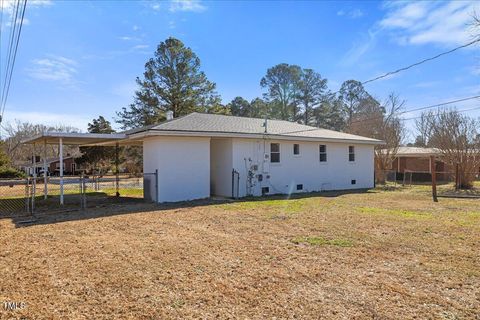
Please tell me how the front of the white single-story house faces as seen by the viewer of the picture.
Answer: facing away from the viewer and to the left of the viewer

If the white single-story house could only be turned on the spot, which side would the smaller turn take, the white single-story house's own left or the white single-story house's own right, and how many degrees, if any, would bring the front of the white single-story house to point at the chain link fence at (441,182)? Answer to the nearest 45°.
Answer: approximately 90° to the white single-story house's own right

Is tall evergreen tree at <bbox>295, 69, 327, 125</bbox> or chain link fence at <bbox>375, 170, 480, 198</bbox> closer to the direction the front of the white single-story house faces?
the tall evergreen tree

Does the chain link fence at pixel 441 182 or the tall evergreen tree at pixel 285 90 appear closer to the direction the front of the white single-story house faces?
the tall evergreen tree

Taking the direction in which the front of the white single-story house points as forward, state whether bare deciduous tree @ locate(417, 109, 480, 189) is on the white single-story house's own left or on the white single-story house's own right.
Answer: on the white single-story house's own right

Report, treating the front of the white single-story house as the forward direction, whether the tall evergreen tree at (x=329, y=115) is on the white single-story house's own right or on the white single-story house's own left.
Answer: on the white single-story house's own right

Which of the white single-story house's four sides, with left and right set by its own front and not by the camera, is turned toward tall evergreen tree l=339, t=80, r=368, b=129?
right

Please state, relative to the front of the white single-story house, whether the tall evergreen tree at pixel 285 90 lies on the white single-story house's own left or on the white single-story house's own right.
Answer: on the white single-story house's own right

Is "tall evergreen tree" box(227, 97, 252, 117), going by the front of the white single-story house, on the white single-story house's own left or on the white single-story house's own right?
on the white single-story house's own right
